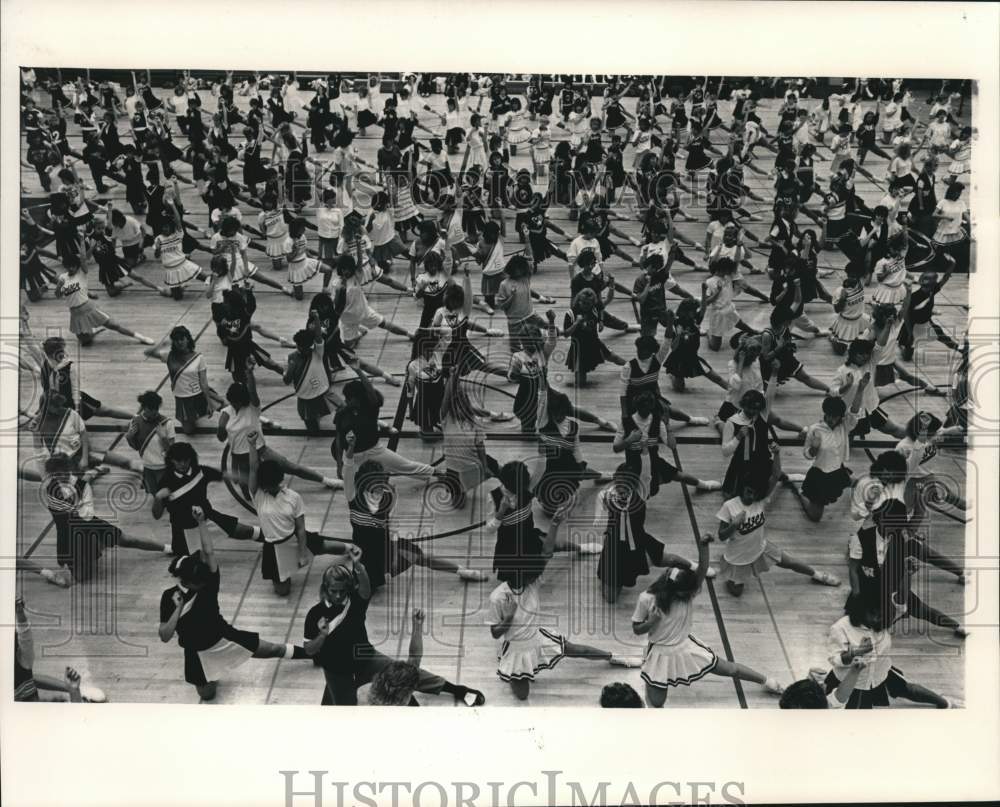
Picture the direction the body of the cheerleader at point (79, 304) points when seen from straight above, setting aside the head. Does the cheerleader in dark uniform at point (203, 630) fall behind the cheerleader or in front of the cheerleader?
in front

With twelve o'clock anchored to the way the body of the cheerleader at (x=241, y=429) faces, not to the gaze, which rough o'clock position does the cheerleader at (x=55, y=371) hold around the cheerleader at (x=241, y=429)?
the cheerleader at (x=55, y=371) is roughly at 2 o'clock from the cheerleader at (x=241, y=429).

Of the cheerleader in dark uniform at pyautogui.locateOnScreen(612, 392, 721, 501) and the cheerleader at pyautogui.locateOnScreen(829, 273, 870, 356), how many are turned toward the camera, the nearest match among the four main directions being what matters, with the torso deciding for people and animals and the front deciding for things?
2

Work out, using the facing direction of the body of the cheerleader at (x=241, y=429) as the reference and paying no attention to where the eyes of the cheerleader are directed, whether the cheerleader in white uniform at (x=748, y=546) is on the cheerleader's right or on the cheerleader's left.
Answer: on the cheerleader's left

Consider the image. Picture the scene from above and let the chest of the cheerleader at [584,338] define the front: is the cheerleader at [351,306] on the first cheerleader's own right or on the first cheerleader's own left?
on the first cheerleader's own right

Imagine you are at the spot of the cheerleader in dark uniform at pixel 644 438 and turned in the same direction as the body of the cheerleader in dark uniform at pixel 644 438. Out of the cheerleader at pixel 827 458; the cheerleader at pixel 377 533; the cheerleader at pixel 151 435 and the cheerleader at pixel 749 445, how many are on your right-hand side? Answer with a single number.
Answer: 2
